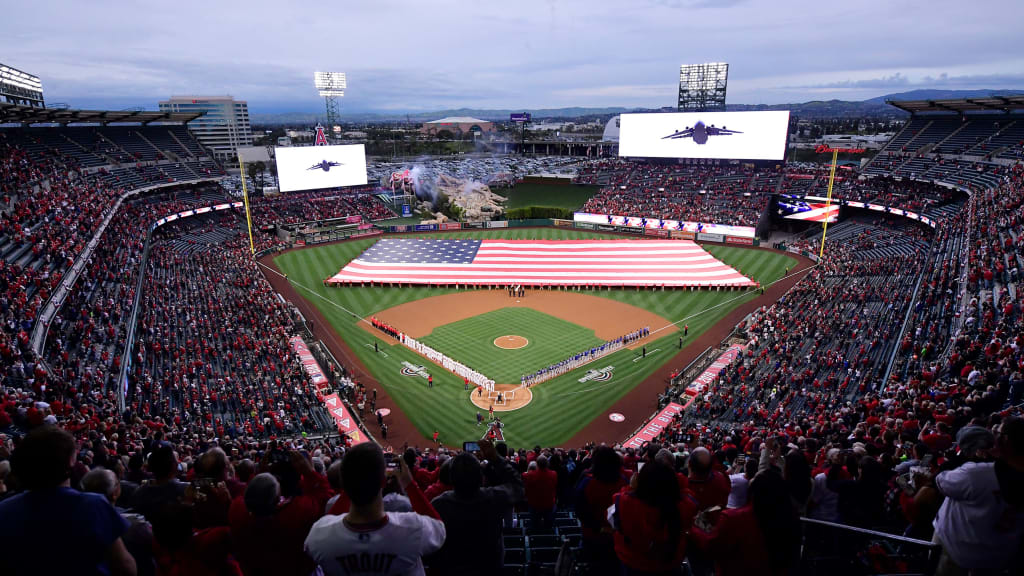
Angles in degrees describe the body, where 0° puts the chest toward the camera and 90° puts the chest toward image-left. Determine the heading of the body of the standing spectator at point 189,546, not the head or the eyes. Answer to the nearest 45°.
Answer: approximately 180°

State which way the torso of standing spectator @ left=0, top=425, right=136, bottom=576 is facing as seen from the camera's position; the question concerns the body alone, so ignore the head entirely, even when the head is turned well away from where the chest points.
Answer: away from the camera

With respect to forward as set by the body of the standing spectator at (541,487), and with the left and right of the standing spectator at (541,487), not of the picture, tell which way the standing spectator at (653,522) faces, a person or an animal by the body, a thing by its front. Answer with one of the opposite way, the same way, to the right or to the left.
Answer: the same way

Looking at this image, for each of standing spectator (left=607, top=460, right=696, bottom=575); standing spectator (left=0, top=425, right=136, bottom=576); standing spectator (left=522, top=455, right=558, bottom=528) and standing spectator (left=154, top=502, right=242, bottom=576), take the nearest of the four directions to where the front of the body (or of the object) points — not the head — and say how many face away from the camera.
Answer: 4

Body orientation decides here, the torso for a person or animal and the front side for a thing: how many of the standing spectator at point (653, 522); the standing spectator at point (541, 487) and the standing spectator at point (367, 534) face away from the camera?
3

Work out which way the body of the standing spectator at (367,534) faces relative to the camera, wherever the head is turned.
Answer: away from the camera

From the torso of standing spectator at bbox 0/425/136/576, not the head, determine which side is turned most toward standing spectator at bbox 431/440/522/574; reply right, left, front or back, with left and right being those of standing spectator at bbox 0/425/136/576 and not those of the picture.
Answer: right

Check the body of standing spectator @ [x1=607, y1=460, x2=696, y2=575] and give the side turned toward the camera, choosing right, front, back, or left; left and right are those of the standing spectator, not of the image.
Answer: back

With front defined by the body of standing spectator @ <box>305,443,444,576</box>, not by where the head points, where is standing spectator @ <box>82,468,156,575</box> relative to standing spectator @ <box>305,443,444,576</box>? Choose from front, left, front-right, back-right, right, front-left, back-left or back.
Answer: front-left

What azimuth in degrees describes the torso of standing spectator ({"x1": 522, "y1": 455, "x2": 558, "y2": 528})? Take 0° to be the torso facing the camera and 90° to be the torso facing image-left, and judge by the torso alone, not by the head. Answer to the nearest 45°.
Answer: approximately 180°

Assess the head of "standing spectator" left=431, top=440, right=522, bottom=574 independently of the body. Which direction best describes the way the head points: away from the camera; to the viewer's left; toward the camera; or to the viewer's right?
away from the camera

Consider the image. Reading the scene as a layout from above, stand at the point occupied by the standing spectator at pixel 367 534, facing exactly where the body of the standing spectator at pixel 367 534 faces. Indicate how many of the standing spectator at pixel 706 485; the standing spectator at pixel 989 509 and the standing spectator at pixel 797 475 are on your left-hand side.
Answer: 0

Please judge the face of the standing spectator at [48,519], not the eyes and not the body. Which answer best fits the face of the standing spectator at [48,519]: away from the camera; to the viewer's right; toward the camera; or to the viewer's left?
away from the camera

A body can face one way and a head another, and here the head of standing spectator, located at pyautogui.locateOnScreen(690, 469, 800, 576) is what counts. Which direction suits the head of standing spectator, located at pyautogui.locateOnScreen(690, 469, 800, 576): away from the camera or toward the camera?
away from the camera

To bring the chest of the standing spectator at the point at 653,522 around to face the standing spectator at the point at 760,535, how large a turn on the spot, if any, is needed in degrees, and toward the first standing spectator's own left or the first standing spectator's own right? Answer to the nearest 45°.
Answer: approximately 90° to the first standing spectator's own right

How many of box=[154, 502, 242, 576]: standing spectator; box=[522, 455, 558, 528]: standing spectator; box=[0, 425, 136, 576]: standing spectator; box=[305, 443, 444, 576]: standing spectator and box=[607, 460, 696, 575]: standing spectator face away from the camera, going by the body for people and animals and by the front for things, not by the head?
5

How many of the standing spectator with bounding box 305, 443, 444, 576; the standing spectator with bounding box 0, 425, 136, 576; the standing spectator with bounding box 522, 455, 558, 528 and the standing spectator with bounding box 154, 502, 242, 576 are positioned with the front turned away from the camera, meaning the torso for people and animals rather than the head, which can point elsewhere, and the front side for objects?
4

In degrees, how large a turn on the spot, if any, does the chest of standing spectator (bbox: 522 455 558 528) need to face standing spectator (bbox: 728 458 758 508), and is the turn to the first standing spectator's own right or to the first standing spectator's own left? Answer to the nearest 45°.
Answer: approximately 135° to the first standing spectator's own right
